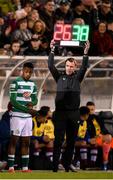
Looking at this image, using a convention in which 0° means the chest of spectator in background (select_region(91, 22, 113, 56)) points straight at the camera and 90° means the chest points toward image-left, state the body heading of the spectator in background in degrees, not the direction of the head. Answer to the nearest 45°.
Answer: approximately 0°

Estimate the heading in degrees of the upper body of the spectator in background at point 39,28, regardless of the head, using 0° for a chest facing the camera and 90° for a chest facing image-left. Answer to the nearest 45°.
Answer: approximately 0°

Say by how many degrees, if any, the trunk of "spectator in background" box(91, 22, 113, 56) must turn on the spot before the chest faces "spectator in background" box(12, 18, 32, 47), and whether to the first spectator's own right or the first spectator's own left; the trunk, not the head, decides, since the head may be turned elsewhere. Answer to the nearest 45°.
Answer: approximately 90° to the first spectator's own right

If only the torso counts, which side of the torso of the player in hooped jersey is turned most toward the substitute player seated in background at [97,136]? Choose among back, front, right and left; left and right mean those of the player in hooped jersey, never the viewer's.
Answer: left

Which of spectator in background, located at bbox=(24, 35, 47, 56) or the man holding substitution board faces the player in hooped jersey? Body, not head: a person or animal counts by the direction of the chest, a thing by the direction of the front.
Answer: the spectator in background
